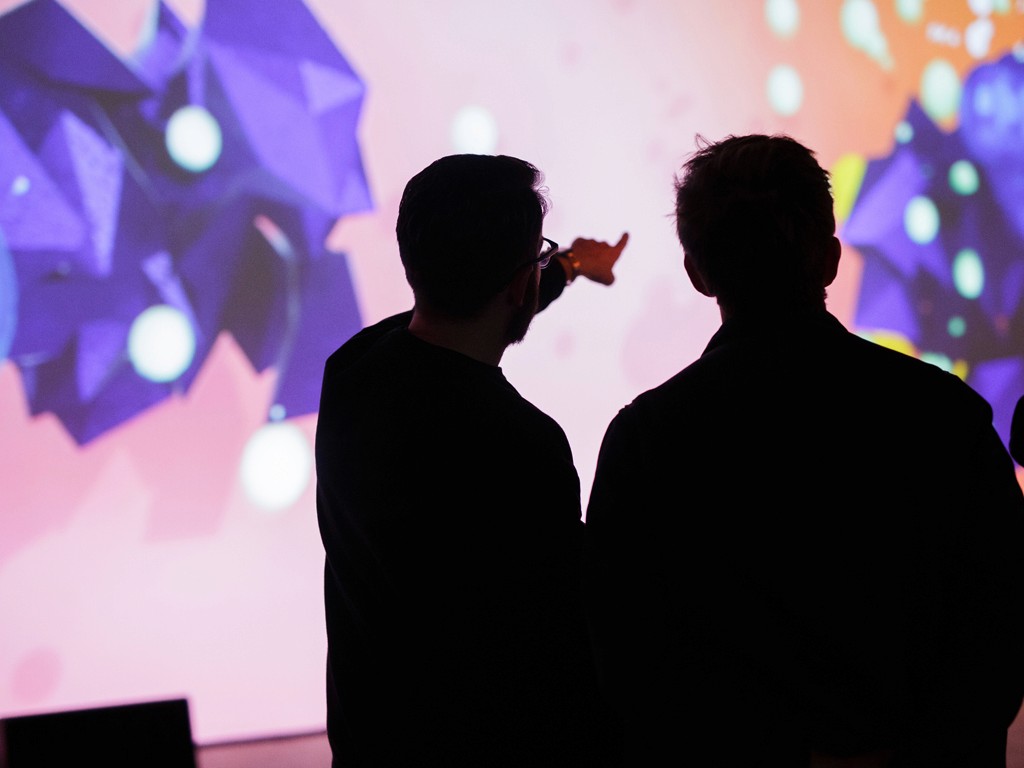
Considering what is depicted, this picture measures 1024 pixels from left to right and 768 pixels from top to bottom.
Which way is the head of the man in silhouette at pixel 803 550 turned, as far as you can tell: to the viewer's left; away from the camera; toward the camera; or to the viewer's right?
away from the camera

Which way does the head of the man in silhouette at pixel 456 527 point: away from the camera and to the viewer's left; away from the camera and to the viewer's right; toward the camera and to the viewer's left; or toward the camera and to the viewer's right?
away from the camera and to the viewer's right

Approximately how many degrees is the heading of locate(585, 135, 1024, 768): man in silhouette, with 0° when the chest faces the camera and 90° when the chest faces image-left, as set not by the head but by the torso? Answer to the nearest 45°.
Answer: approximately 180°

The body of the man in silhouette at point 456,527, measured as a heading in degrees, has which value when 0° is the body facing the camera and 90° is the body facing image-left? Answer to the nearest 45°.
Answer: approximately 225°

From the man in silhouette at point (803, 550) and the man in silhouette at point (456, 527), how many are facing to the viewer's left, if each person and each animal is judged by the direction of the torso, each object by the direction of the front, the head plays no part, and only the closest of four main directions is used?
0
